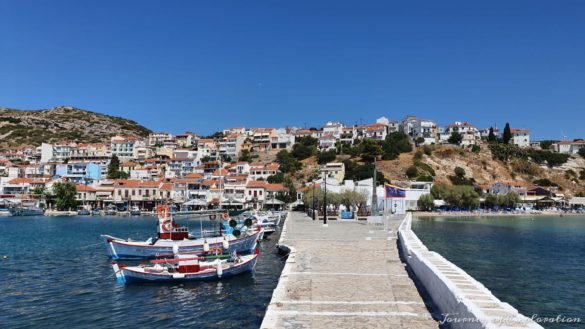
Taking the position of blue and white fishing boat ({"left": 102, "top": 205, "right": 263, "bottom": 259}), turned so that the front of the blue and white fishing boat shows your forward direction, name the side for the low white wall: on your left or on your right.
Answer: on your right
